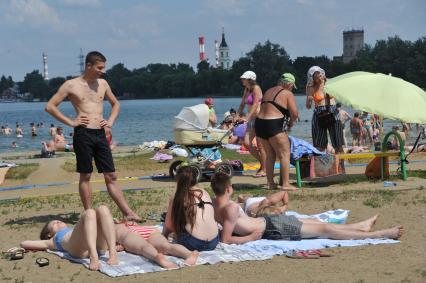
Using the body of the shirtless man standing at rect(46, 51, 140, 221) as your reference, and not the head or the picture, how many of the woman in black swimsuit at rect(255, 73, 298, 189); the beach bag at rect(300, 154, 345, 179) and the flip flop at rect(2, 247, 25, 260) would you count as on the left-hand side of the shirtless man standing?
2

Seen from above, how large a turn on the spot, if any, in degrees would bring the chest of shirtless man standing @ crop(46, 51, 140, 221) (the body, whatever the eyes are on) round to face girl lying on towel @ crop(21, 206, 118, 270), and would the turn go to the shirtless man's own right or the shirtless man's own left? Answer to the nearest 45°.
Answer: approximately 45° to the shirtless man's own right

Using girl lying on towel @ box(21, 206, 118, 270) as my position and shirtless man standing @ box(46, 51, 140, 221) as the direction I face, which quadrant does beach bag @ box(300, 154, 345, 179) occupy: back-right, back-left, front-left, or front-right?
front-right

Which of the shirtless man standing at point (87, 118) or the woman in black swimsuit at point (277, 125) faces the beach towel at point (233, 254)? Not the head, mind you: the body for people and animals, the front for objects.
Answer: the shirtless man standing

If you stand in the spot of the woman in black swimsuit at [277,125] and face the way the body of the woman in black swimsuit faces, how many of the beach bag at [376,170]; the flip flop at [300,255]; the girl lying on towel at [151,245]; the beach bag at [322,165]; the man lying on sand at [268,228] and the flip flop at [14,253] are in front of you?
2

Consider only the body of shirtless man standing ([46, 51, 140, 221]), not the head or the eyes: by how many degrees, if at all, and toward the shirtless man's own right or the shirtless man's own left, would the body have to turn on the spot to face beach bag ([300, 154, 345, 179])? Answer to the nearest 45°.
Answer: approximately 90° to the shirtless man's own left

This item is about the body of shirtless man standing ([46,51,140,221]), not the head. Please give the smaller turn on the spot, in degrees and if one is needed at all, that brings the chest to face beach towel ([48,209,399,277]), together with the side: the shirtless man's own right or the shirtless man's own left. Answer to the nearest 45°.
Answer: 0° — they already face it

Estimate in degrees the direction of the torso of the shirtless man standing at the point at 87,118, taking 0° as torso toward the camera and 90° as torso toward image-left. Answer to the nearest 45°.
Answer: approximately 315°

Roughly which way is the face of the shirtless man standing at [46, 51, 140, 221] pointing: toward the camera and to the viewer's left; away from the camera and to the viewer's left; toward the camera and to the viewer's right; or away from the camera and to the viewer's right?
toward the camera and to the viewer's right

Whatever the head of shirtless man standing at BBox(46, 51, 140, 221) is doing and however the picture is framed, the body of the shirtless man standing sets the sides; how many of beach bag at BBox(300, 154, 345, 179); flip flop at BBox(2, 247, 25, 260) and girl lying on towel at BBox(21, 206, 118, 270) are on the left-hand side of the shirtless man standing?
1

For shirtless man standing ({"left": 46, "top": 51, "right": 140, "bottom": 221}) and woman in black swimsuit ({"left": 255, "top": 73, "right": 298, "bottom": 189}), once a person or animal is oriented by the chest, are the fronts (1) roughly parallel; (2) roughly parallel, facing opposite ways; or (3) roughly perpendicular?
roughly perpendicular

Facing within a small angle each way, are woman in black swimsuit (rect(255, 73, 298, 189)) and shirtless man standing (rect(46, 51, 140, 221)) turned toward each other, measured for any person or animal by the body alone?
no

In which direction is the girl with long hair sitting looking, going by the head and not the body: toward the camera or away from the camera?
away from the camera

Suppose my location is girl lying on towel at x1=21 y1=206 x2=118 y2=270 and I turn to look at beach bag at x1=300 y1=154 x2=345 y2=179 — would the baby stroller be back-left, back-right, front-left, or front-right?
front-left
